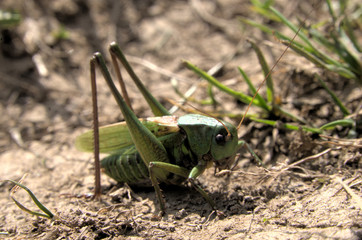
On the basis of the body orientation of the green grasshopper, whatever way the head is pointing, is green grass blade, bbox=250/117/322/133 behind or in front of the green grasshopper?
in front

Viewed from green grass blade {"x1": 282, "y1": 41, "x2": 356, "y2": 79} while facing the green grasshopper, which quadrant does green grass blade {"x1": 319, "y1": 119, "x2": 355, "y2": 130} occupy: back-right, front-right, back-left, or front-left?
front-left

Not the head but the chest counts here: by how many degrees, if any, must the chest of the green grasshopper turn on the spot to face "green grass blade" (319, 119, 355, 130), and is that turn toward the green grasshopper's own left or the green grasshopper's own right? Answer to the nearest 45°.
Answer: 0° — it already faces it

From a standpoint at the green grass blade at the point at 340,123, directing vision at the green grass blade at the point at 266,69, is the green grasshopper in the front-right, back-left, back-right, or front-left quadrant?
front-left

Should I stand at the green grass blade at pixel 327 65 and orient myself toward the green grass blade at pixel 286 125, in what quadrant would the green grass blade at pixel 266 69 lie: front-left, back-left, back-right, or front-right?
front-right

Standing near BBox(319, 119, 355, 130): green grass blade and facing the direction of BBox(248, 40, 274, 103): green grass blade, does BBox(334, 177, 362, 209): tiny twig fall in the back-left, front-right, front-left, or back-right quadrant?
back-left

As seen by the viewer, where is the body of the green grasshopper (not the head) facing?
to the viewer's right

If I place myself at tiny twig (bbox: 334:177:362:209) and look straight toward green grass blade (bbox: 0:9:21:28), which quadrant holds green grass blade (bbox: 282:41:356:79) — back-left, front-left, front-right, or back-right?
front-right

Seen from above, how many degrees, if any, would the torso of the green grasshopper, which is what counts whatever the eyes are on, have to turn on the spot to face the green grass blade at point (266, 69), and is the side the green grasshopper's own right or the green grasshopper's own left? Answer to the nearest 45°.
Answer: approximately 45° to the green grasshopper's own left
